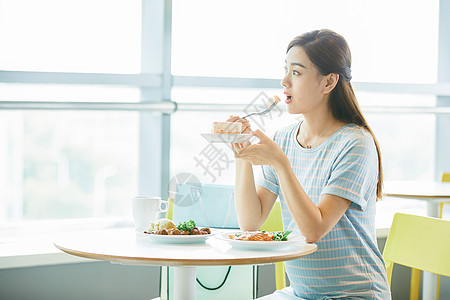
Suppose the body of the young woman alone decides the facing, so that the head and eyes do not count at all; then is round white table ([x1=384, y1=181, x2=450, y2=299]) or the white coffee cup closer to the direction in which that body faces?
the white coffee cup

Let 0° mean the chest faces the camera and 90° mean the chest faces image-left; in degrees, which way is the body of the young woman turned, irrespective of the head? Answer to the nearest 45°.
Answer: approximately 45°

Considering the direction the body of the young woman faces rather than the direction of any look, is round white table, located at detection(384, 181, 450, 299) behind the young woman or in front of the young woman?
behind

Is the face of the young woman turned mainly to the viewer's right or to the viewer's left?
to the viewer's left

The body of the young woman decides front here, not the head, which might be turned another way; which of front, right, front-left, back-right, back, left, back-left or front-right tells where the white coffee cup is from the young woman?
front-right
